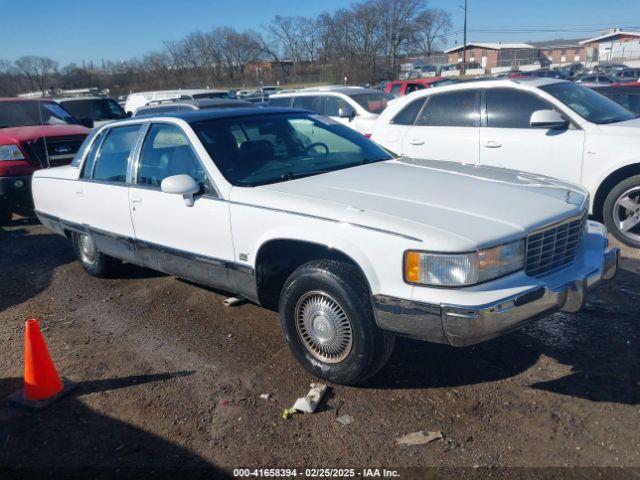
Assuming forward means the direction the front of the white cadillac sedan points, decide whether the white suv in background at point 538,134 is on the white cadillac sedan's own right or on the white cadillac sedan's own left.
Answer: on the white cadillac sedan's own left

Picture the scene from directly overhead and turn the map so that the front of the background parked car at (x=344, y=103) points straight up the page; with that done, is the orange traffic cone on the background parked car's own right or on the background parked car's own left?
on the background parked car's own right

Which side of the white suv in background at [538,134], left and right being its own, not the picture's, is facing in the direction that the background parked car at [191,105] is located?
back

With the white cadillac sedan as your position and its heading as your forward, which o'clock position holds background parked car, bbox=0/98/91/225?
The background parked car is roughly at 6 o'clock from the white cadillac sedan.

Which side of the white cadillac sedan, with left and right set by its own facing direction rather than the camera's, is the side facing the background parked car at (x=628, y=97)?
left

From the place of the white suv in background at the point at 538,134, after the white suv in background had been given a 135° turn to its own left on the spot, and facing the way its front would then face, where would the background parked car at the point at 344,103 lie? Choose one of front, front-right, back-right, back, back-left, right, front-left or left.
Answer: front-left

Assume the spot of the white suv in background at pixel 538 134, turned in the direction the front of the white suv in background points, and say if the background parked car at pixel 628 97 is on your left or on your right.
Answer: on your left

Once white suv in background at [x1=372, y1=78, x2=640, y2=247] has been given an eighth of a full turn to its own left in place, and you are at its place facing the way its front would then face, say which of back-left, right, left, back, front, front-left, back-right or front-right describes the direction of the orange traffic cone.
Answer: back-right

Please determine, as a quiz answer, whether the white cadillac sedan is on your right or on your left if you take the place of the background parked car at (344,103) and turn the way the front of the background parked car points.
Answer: on your right

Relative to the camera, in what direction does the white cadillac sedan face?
facing the viewer and to the right of the viewer

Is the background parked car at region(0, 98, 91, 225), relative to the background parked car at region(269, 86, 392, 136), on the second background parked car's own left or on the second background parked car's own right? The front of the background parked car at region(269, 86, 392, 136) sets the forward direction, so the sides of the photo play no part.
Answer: on the second background parked car's own right

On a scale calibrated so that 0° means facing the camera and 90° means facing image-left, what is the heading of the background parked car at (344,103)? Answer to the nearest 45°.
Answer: approximately 315°

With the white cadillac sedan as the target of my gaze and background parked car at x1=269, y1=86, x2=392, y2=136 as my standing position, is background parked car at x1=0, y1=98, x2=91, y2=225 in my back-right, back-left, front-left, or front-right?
front-right

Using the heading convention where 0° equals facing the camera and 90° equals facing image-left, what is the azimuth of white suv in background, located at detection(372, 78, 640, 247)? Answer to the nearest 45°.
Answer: approximately 315°
